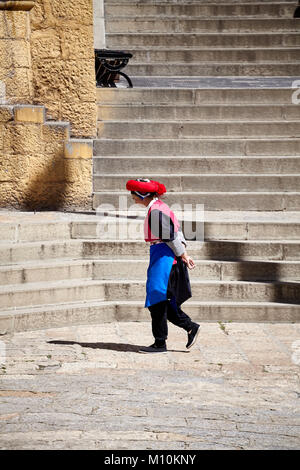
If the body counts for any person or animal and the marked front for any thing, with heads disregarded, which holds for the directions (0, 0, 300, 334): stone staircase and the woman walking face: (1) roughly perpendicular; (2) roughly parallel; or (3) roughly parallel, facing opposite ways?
roughly perpendicular

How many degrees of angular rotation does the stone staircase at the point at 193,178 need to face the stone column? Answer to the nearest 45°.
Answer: approximately 90° to its right

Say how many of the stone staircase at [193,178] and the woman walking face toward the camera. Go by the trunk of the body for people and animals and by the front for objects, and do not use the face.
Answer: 1

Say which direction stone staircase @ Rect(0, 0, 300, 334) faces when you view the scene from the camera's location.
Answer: facing the viewer

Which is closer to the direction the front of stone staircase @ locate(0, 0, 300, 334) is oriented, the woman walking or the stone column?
the woman walking

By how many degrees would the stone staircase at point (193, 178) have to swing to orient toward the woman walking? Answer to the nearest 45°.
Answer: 0° — it already faces them
